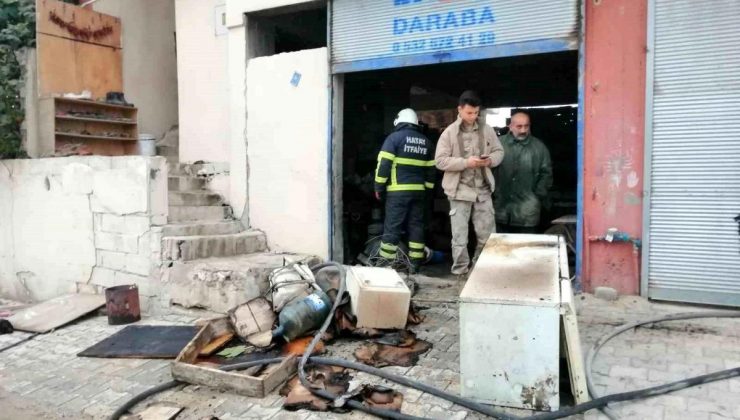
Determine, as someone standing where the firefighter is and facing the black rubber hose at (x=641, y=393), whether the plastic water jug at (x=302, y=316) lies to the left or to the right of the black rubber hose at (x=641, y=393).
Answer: right

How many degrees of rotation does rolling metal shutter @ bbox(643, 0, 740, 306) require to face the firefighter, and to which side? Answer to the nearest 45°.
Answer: approximately 90° to its right

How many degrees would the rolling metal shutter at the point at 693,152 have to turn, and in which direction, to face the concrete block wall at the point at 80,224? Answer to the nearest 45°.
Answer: approximately 90° to its right

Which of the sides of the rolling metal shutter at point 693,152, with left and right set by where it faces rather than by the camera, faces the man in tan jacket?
right

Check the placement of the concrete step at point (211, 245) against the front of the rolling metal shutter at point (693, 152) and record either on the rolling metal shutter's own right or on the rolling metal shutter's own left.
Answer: on the rolling metal shutter's own right

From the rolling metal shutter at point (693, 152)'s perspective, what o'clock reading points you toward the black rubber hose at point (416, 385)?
The black rubber hose is roughly at 1 o'clock from the rolling metal shutter.

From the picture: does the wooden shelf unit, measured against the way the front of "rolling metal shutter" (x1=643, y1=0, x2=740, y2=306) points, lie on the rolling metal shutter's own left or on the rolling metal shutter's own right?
on the rolling metal shutter's own right

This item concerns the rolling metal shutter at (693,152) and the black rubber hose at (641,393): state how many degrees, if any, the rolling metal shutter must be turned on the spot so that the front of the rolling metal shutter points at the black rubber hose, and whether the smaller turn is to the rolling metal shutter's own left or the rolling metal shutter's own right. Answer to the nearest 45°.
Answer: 0° — it already faces it

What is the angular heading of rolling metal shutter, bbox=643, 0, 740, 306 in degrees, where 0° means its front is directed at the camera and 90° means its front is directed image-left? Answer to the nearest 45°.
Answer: approximately 0°

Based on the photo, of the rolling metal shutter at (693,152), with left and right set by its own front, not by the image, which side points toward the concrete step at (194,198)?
right

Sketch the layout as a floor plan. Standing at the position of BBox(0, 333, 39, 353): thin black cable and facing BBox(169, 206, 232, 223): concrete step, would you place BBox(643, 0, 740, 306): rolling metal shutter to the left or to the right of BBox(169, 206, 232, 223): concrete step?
right
